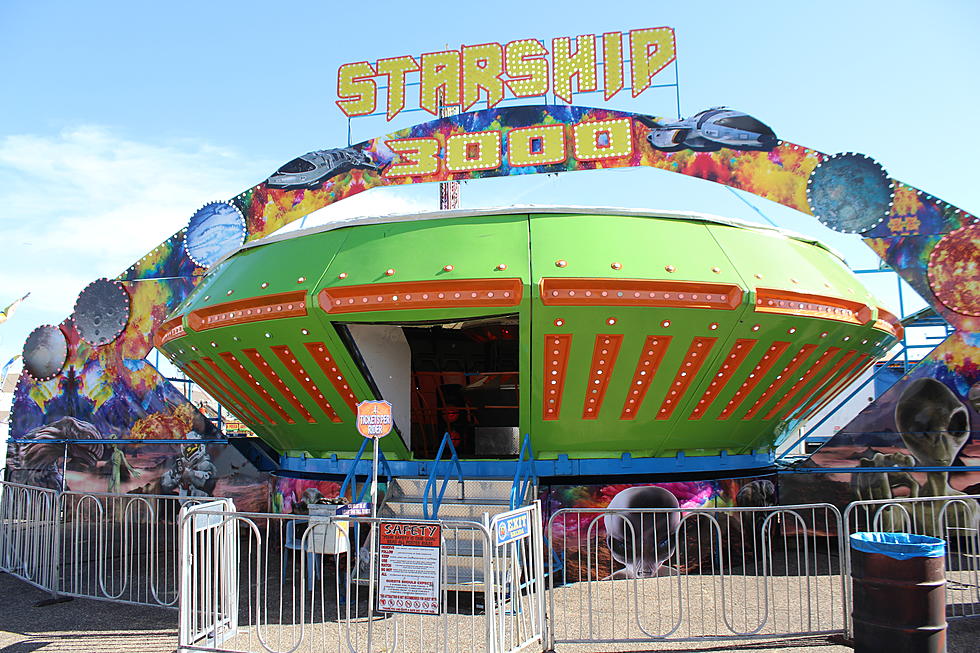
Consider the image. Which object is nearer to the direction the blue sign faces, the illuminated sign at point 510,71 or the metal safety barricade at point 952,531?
the metal safety barricade

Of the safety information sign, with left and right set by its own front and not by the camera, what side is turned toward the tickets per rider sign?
back

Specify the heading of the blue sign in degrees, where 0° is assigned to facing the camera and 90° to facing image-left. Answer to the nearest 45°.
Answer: approximately 0°

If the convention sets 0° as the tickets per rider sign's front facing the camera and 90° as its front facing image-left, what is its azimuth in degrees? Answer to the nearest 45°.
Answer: approximately 0°

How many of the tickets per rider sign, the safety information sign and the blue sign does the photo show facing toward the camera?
3

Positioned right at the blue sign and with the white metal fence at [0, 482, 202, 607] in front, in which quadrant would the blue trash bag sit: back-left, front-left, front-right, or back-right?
back-left

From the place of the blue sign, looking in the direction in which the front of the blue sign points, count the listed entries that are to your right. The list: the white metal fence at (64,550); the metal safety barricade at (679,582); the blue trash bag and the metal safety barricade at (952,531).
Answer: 1

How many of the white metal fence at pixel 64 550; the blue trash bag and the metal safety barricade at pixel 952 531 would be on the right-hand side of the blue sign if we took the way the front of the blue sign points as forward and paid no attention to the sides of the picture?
1

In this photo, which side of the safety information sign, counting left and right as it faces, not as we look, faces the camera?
front

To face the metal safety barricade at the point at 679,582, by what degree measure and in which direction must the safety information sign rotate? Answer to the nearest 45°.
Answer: approximately 135° to its left

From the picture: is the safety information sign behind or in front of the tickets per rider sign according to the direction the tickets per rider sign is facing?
in front

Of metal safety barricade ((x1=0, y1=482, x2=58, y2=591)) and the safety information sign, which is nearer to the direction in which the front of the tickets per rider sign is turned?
the safety information sign
